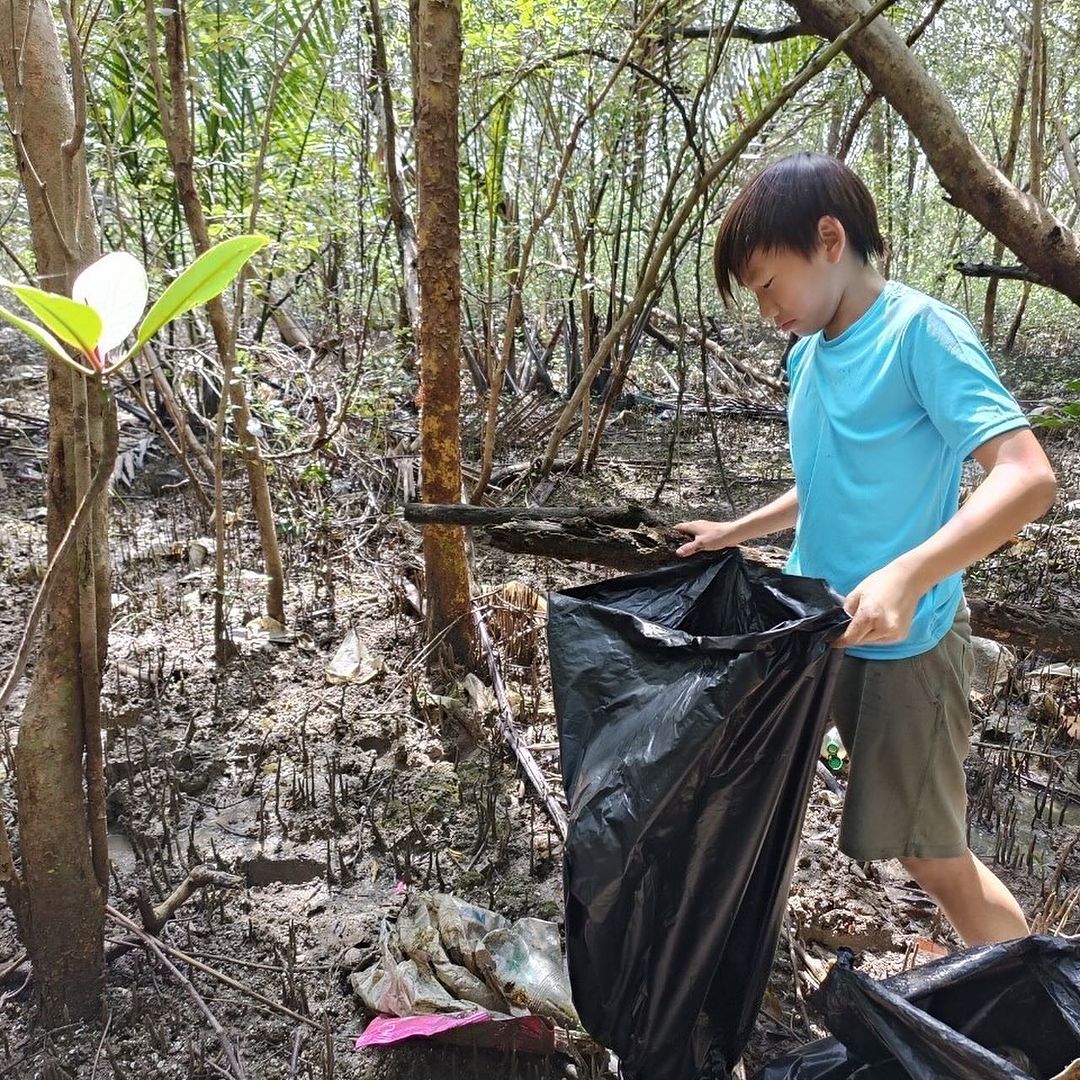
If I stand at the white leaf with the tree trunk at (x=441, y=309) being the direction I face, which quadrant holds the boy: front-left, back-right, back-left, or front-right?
front-right

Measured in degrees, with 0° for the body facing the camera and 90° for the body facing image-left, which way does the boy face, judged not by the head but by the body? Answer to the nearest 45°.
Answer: approximately 45°

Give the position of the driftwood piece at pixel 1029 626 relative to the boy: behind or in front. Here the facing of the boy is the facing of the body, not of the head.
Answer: behind

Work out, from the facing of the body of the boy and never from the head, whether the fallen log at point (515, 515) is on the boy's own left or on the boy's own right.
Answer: on the boy's own right

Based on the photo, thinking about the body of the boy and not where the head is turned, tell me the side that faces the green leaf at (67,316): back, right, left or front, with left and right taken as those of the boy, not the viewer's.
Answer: front

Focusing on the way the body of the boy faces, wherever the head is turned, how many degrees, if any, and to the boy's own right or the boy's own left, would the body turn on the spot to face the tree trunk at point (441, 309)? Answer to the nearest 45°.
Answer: approximately 90° to the boy's own right

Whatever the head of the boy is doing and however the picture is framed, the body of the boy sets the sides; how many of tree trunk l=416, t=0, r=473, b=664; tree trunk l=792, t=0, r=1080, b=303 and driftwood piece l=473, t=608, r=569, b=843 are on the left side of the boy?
0

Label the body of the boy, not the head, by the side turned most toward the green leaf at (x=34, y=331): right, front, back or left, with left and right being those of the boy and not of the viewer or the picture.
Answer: front
